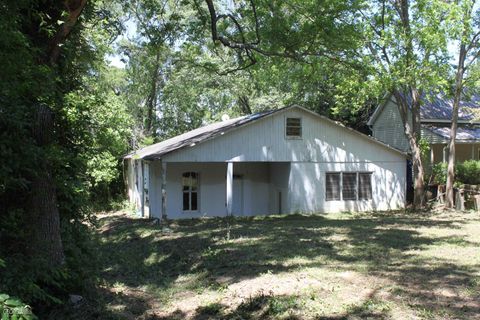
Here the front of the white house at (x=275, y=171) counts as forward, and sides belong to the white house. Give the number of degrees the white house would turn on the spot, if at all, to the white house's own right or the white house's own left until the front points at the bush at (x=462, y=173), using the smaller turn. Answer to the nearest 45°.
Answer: approximately 90° to the white house's own left

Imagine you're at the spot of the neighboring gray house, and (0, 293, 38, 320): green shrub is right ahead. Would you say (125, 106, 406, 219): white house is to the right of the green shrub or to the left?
right

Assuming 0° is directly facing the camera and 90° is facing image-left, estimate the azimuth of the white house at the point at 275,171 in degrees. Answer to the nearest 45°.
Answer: approximately 0°

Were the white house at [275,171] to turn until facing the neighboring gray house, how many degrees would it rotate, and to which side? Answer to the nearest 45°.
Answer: approximately 135° to its left

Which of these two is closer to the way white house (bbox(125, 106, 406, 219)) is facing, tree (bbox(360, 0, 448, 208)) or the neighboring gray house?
the tree

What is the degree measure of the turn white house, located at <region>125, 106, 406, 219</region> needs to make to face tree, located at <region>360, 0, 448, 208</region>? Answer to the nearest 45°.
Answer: approximately 45° to its left

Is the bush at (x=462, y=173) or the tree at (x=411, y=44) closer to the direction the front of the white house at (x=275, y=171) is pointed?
the tree

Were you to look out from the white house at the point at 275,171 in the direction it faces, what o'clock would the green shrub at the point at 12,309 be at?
The green shrub is roughly at 12 o'clock from the white house.

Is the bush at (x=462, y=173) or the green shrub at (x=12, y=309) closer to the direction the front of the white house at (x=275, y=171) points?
the green shrub
